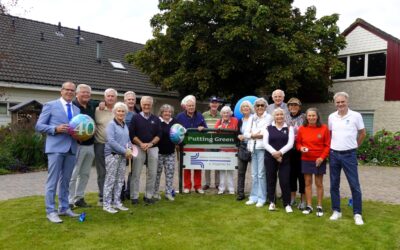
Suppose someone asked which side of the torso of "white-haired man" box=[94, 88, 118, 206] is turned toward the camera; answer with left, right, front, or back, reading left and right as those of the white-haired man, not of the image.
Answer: front

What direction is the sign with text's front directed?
toward the camera

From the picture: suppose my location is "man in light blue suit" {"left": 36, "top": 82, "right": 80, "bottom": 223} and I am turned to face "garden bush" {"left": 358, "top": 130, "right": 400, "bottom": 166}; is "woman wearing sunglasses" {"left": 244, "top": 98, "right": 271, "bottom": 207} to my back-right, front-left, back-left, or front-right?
front-right

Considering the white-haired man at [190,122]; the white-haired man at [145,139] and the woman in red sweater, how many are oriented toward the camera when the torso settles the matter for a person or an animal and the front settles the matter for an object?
3

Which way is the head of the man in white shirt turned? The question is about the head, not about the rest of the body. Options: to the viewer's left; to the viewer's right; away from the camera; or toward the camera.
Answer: toward the camera

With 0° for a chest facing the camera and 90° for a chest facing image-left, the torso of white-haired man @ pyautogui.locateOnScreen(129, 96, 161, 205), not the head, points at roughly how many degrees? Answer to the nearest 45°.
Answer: approximately 0°

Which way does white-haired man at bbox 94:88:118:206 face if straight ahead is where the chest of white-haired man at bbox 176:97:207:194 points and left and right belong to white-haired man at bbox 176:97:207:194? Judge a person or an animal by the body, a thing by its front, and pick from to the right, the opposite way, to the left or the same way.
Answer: the same way

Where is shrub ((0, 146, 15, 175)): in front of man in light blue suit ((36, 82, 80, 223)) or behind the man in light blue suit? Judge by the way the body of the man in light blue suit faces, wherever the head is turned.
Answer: behind

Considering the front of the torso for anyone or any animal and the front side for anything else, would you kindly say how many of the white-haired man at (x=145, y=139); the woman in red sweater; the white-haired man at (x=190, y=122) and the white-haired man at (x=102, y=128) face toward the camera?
4

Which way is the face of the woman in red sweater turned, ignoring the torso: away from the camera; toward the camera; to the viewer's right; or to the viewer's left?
toward the camera
